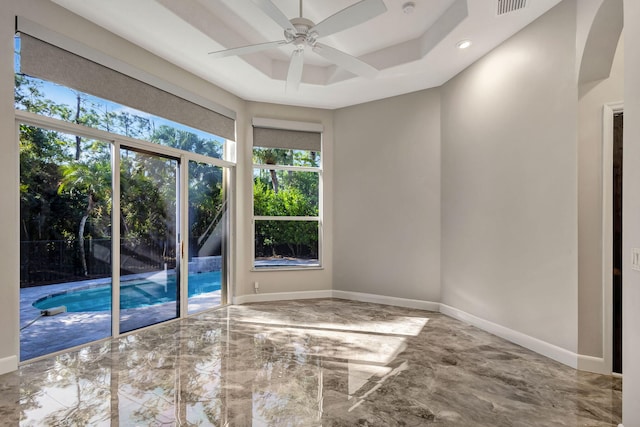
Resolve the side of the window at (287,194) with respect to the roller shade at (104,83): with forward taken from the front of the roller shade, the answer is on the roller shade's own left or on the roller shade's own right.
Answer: on the roller shade's own left

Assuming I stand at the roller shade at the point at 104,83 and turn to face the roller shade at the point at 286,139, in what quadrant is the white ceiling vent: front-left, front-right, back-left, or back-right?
front-right

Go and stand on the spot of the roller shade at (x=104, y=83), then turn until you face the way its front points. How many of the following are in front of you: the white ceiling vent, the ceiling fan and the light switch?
3

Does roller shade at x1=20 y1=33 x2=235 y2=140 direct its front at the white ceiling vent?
yes

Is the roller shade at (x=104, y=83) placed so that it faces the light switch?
yes

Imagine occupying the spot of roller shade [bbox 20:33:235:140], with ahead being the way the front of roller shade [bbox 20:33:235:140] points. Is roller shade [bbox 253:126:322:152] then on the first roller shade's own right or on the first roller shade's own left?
on the first roller shade's own left

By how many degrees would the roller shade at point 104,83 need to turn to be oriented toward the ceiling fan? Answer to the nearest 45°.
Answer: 0° — it already faces it

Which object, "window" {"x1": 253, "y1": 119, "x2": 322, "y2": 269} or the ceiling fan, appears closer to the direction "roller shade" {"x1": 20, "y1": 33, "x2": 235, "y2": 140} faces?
the ceiling fan
